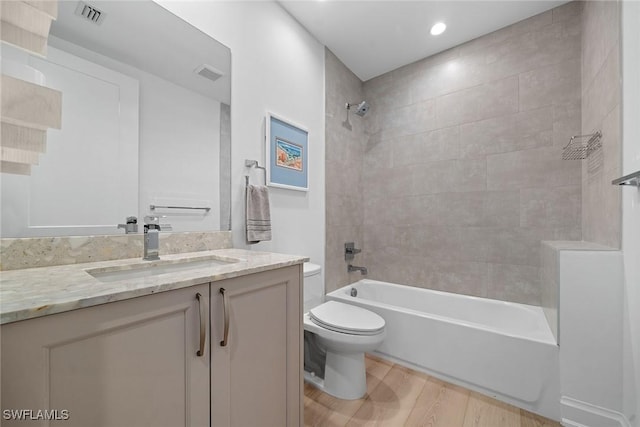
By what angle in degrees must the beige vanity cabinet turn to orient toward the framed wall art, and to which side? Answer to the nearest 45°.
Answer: approximately 90° to its left

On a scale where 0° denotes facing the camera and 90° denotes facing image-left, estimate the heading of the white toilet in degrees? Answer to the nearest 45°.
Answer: approximately 315°

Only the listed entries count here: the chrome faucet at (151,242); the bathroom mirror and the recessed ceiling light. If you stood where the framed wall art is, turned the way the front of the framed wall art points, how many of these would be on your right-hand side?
2

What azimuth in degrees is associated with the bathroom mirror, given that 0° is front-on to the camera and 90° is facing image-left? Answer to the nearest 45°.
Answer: approximately 315°

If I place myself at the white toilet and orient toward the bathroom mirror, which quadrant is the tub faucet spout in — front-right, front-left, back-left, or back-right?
back-right
